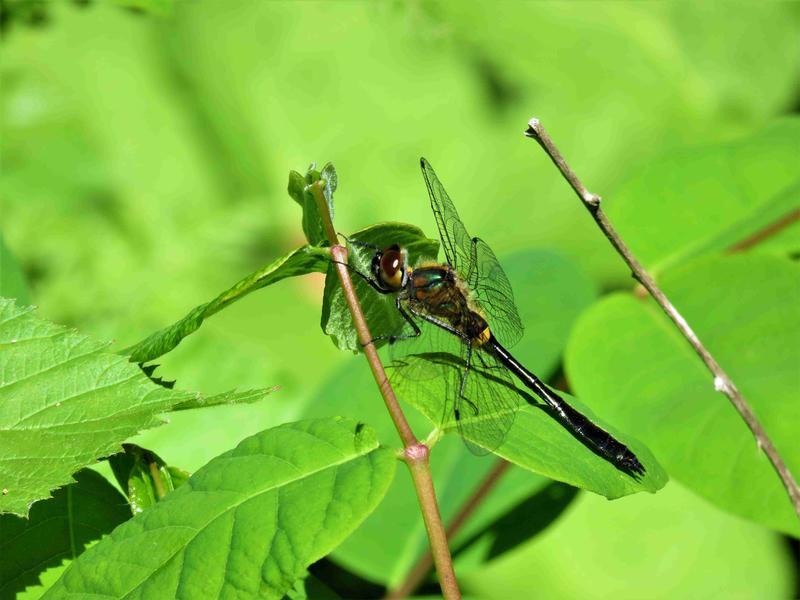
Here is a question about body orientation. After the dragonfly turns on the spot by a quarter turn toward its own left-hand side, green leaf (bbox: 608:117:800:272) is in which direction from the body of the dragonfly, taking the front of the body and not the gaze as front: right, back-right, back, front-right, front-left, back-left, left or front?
back-left

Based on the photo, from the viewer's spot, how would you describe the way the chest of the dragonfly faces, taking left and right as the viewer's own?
facing to the left of the viewer
